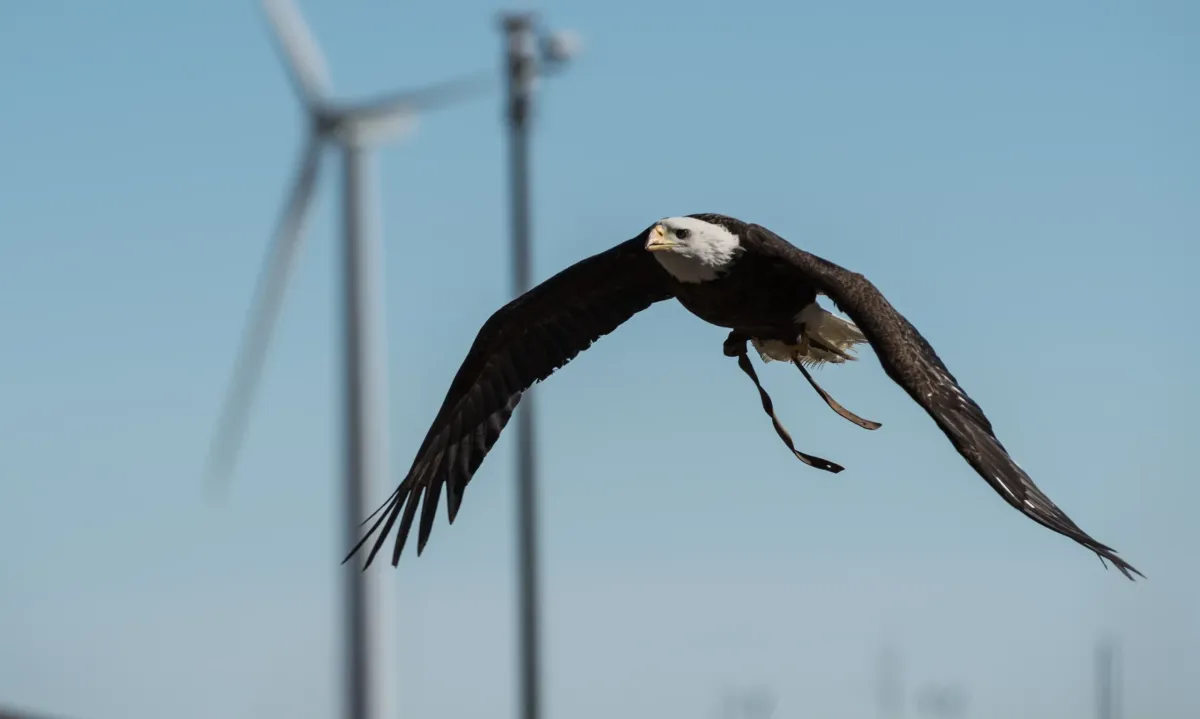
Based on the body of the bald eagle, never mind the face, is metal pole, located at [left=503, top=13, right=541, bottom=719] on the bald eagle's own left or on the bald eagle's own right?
on the bald eagle's own right

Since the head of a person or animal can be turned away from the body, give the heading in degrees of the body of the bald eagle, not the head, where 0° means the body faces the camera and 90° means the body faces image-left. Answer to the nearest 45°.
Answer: approximately 45°
